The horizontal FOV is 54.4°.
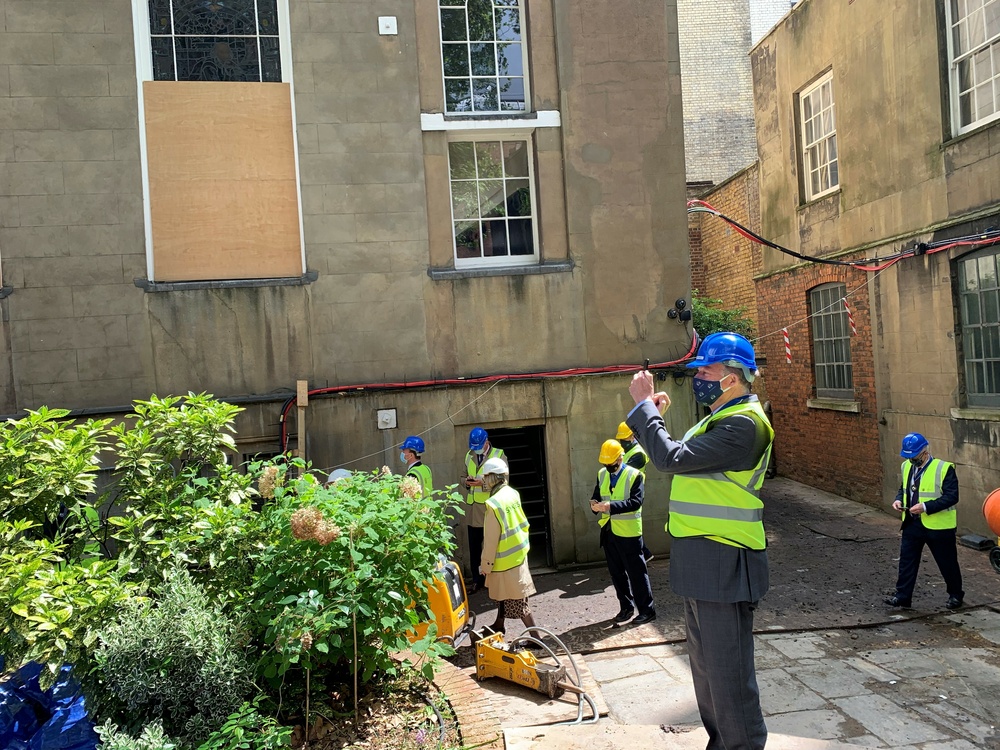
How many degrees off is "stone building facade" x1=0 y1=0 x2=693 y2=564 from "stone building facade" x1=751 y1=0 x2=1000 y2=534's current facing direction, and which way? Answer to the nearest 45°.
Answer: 0° — it already faces it

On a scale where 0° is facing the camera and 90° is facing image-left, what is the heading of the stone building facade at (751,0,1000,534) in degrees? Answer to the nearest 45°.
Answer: approximately 45°

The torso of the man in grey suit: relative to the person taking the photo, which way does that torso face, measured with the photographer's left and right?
facing to the left of the viewer

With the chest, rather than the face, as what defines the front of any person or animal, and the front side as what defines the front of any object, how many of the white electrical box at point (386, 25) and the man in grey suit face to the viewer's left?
1

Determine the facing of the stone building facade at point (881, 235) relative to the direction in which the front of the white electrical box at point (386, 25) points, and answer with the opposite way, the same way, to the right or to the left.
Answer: to the right

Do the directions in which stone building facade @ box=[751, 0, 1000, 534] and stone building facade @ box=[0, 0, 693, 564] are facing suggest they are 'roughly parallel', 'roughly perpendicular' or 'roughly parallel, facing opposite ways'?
roughly perpendicular

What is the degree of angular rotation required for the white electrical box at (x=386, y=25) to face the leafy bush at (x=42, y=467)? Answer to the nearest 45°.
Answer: approximately 45° to its right

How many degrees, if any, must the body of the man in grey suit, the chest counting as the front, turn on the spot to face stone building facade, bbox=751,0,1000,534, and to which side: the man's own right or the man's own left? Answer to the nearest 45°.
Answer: approximately 90° to the man's own right

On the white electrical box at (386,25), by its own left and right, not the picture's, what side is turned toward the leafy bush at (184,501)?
front
